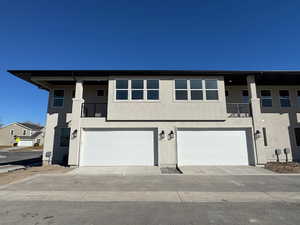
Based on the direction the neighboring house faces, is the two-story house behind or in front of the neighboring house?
in front

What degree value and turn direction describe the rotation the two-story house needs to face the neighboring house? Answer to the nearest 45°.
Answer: approximately 135° to its right

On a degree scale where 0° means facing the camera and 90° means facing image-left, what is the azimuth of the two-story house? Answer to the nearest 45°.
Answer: approximately 0°

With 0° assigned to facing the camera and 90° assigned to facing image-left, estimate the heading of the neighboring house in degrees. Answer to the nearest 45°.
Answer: approximately 315°

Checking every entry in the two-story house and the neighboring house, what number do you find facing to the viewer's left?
0
